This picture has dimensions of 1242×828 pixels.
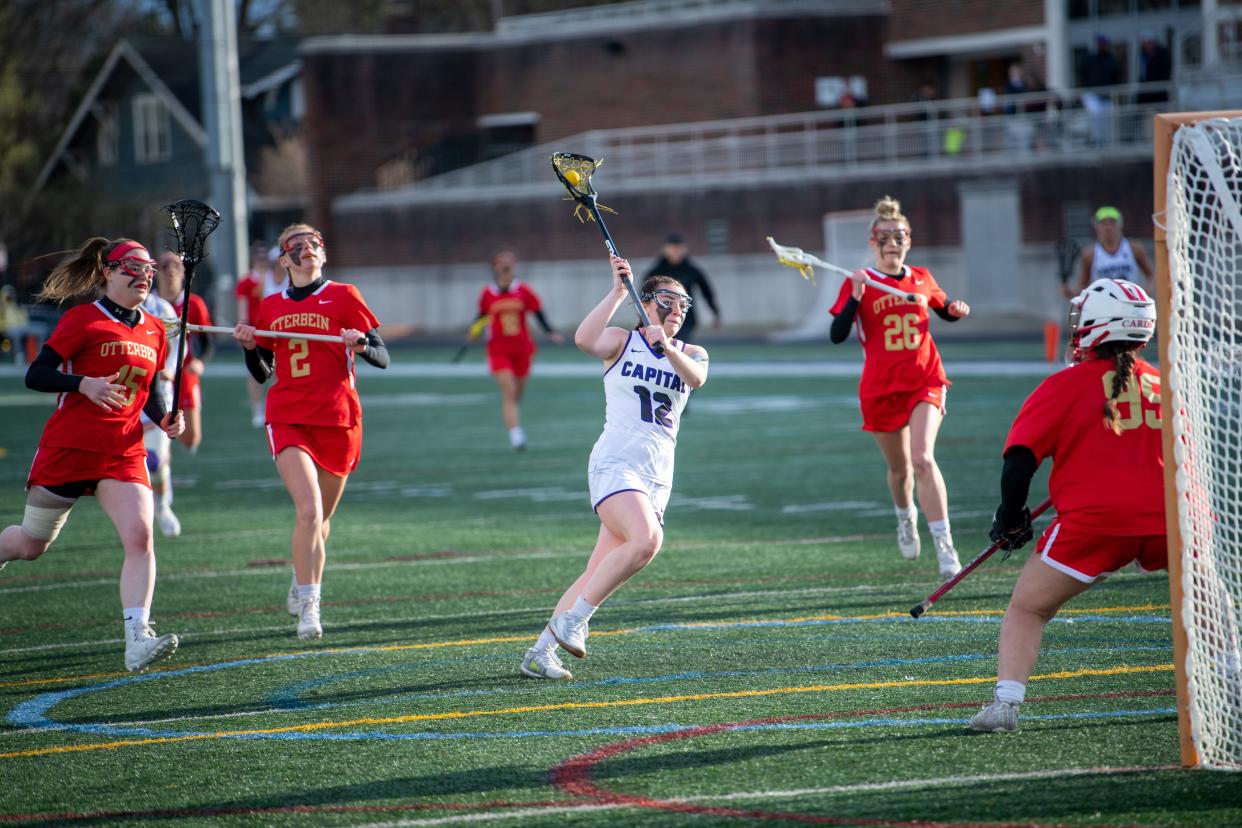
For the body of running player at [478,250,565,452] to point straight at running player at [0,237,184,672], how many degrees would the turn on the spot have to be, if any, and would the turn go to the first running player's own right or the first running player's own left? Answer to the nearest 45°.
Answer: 0° — they already face them

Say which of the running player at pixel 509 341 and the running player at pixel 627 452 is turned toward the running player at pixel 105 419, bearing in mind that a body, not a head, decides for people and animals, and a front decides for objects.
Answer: the running player at pixel 509 341

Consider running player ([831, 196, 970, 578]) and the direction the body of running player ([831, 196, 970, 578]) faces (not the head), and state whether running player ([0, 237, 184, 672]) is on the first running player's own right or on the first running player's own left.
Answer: on the first running player's own right

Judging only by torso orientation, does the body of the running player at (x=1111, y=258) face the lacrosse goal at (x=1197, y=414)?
yes

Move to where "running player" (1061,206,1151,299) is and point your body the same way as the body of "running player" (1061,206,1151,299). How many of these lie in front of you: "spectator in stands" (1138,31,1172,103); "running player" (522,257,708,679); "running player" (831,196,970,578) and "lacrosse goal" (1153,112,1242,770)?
3

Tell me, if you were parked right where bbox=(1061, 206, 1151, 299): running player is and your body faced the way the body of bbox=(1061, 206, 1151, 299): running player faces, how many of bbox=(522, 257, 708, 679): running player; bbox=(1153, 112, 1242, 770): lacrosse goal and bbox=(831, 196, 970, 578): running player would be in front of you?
3

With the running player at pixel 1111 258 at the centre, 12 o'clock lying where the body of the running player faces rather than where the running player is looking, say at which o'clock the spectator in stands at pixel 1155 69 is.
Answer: The spectator in stands is roughly at 6 o'clock from the running player.

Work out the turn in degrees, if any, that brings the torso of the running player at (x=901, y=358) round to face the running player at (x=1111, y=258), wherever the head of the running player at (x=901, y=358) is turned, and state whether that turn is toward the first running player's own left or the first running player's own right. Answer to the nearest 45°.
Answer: approximately 180°

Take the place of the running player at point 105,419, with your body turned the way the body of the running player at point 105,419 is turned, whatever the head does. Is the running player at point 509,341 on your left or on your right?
on your left
